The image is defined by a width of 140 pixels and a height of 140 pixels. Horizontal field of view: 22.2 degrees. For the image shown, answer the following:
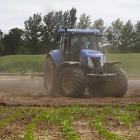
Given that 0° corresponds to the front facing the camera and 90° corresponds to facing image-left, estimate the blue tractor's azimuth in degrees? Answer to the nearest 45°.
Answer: approximately 315°
